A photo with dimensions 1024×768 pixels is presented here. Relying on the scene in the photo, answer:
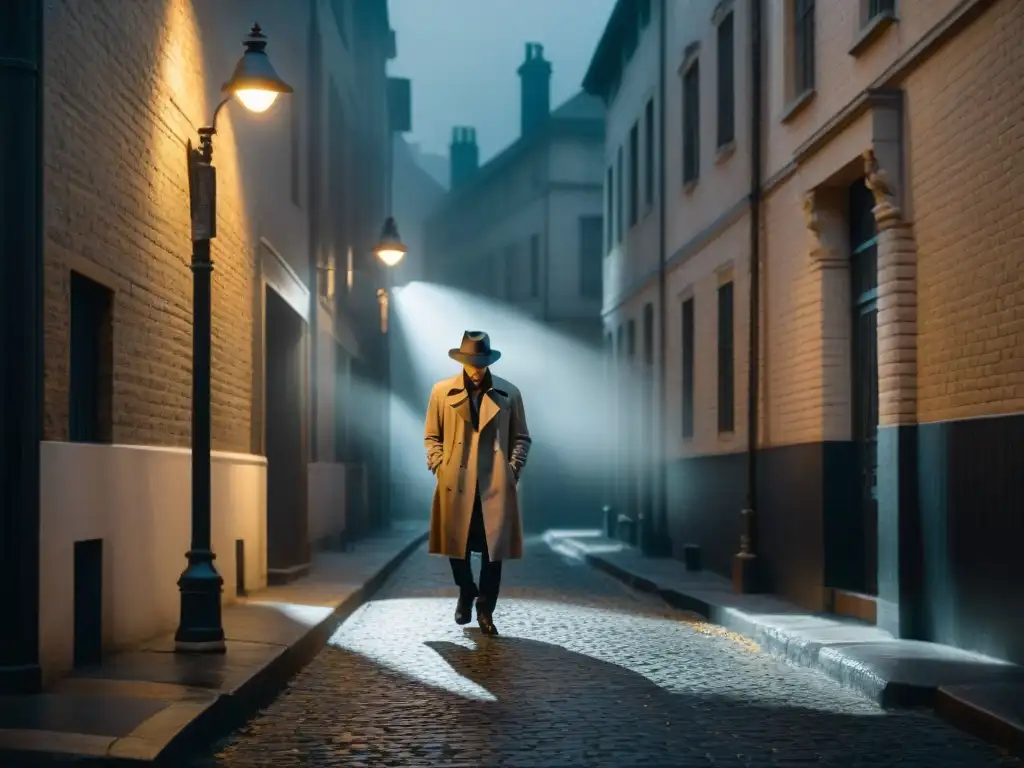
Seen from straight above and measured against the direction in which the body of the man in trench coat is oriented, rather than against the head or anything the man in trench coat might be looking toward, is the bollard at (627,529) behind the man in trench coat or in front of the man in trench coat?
behind

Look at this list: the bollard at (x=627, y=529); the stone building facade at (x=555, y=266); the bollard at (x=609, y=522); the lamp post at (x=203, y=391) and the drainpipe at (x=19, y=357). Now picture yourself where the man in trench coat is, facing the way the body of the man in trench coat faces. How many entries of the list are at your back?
3

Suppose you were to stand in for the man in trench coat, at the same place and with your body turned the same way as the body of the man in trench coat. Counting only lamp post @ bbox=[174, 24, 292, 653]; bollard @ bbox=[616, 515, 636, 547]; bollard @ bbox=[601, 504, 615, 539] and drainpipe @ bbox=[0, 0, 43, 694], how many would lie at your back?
2

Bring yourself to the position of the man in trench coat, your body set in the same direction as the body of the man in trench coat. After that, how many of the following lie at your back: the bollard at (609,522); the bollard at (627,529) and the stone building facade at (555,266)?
3

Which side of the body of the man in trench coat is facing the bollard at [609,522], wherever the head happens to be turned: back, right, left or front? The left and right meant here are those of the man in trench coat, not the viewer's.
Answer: back

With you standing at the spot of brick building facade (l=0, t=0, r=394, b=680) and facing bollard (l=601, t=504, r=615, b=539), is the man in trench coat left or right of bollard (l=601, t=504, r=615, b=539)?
right

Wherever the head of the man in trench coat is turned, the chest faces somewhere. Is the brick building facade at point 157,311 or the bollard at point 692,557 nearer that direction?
the brick building facade

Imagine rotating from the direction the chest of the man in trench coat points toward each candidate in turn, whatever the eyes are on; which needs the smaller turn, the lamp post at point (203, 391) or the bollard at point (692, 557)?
the lamp post

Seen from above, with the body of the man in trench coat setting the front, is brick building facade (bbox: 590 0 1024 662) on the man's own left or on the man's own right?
on the man's own left

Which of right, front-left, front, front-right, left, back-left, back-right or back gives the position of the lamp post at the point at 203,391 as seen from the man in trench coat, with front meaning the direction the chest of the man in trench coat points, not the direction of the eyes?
front-right

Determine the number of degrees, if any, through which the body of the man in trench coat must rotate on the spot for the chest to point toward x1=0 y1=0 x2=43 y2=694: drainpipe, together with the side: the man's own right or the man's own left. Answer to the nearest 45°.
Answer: approximately 45° to the man's own right

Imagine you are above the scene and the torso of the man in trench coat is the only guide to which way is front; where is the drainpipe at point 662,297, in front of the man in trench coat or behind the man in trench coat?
behind

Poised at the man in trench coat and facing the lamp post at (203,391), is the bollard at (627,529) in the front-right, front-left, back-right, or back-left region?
back-right

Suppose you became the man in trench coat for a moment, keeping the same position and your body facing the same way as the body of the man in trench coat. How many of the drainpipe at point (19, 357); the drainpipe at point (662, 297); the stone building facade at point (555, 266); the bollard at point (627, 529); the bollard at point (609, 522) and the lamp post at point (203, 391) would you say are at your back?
4

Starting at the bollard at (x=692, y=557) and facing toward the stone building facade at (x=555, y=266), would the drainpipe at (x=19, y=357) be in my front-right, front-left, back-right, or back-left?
back-left

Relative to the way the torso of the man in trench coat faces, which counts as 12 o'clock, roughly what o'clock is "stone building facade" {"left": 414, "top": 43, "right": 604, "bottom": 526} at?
The stone building facade is roughly at 6 o'clock from the man in trench coat.

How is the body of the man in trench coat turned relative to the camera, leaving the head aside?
toward the camera

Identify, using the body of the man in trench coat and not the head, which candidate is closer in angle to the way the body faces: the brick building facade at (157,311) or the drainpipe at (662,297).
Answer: the brick building facade
